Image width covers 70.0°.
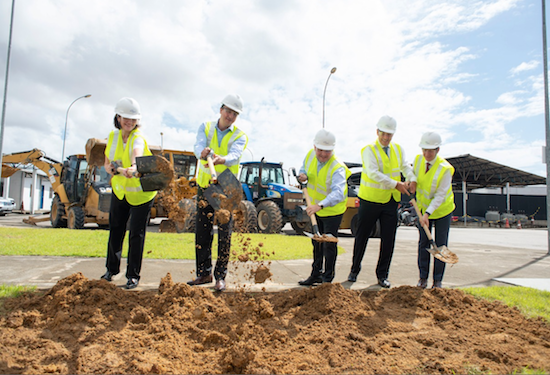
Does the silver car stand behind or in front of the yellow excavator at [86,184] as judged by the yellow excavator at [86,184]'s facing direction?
behind

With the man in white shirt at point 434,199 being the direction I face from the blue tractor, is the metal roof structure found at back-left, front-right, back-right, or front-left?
back-left

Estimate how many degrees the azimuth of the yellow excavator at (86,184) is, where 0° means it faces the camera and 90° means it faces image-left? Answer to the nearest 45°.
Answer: approximately 315°

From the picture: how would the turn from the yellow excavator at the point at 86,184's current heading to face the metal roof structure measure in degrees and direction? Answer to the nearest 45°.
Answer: approximately 45° to its left

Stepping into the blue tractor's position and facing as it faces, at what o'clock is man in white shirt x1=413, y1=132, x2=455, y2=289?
The man in white shirt is roughly at 1 o'clock from the blue tractor.
